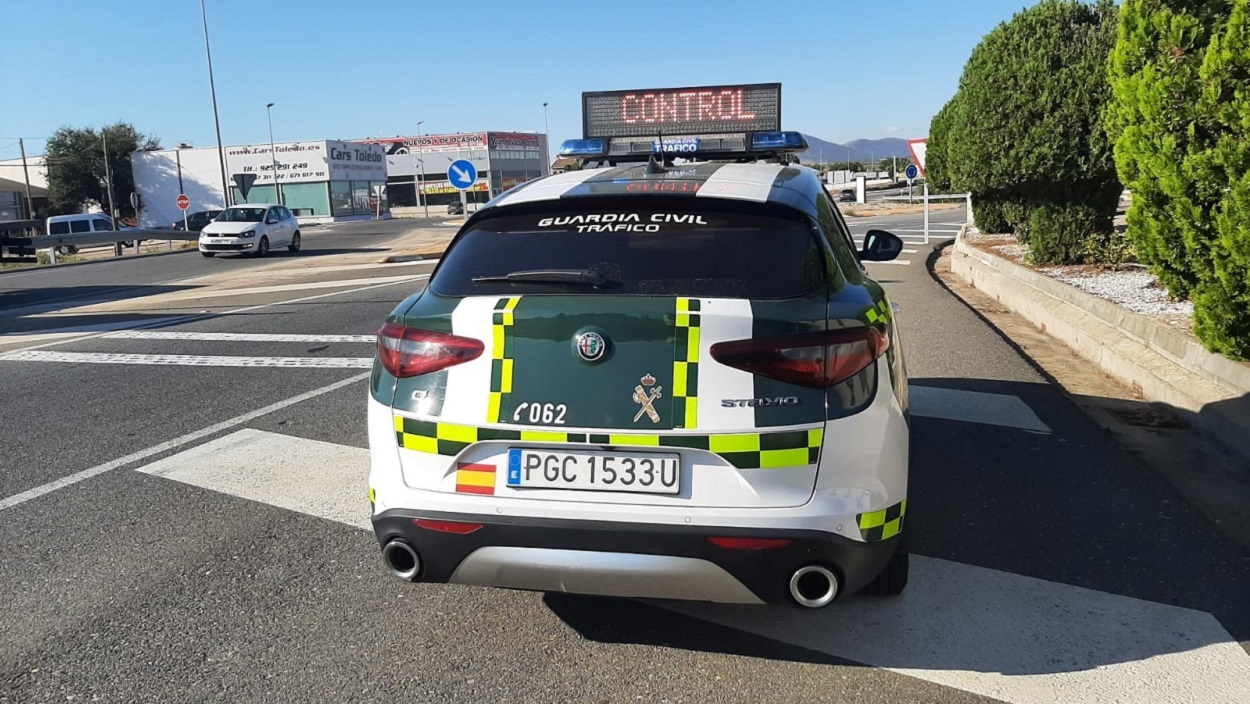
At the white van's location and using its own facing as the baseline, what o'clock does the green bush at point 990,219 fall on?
The green bush is roughly at 2 o'clock from the white van.

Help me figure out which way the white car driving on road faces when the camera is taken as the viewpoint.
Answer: facing the viewer and to the left of the viewer

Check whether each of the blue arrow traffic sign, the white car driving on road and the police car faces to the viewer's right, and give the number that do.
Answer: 0

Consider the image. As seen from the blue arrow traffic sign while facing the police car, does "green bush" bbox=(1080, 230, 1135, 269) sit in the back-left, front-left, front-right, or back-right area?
front-left

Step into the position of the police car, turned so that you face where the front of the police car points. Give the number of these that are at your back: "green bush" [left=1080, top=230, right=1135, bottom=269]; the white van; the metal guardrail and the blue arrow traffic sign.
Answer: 0

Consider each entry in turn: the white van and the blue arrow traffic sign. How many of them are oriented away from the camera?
0

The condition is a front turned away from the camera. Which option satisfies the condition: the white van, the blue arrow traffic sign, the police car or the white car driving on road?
the police car

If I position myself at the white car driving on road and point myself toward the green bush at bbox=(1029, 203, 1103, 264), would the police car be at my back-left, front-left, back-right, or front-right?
front-right

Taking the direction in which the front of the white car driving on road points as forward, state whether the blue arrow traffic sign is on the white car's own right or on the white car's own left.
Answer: on the white car's own left

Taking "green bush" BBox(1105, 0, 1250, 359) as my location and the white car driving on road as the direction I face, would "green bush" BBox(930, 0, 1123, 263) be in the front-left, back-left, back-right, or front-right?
front-right

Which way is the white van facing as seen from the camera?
to the viewer's right

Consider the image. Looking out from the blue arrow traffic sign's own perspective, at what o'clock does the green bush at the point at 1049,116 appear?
The green bush is roughly at 11 o'clock from the blue arrow traffic sign.

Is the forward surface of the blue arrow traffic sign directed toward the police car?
yes

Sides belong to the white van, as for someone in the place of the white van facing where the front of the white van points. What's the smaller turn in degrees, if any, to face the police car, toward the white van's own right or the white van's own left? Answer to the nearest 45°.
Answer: approximately 90° to the white van's own right

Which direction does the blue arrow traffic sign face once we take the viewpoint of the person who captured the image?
facing the viewer

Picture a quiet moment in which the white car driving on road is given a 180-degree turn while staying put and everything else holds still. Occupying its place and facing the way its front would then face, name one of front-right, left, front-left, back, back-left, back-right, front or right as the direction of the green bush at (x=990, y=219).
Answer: right

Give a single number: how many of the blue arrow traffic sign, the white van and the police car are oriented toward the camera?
1

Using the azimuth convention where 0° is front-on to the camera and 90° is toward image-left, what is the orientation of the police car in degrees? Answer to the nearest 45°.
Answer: approximately 180°
